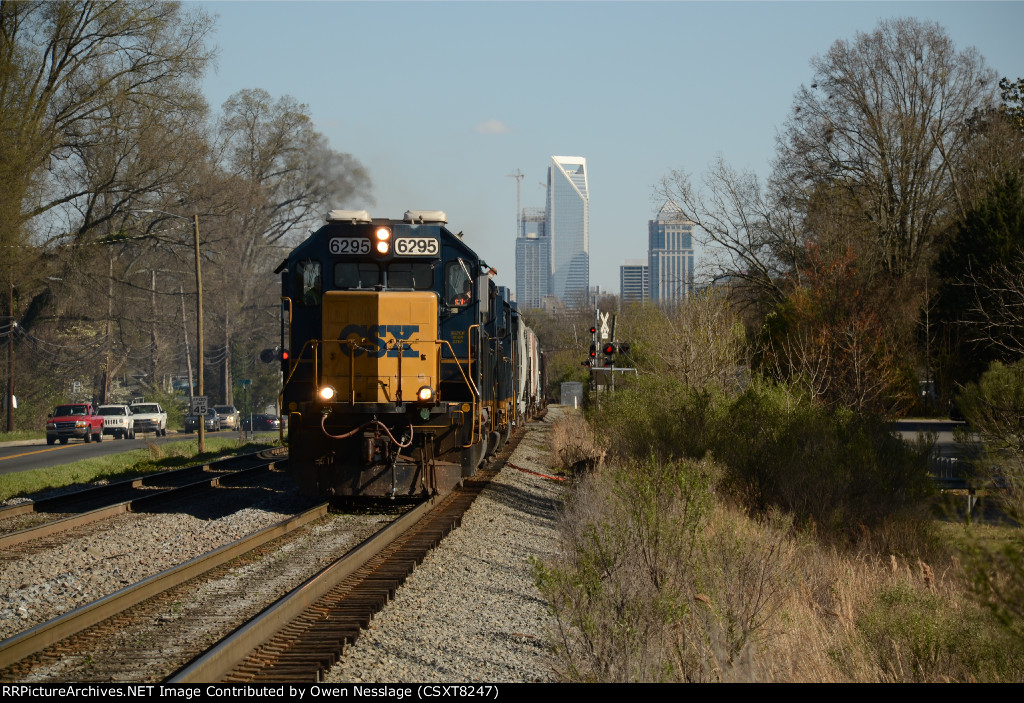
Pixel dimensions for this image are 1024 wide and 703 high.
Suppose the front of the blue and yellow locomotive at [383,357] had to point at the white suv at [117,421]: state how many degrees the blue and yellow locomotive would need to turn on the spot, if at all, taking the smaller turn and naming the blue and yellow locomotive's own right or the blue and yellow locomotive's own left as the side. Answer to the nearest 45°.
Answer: approximately 180°

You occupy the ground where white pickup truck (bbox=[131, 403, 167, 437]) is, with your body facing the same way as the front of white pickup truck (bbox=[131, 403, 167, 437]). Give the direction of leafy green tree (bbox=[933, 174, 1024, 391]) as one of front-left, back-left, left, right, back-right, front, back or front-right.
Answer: left

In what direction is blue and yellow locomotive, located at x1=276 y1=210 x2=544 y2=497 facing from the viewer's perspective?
toward the camera

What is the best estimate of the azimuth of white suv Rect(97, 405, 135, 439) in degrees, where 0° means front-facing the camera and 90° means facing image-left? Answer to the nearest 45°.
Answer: approximately 45°

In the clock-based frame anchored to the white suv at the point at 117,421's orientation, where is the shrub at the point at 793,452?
The shrub is roughly at 10 o'clock from the white suv.

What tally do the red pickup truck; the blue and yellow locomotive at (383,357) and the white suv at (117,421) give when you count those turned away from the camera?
0

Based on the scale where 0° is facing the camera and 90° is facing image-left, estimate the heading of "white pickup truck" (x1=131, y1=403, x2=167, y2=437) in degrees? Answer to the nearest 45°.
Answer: approximately 45°

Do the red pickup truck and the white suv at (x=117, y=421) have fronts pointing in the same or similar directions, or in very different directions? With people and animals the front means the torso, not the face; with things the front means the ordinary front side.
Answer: same or similar directions

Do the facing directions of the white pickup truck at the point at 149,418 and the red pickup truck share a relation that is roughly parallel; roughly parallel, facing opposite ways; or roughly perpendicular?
roughly parallel

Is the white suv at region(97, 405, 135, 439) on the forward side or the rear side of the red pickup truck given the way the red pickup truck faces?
on the rear side

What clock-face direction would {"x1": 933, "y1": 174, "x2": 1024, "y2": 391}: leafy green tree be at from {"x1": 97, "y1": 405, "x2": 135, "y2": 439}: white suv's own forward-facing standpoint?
The leafy green tree is roughly at 9 o'clock from the white suv.
